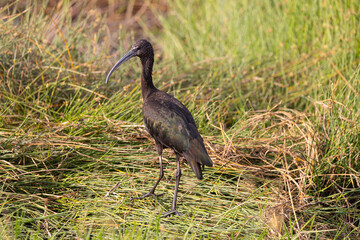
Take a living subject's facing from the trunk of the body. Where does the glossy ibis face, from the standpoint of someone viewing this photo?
facing to the left of the viewer
